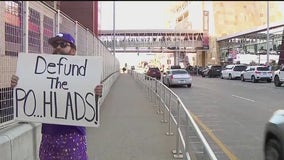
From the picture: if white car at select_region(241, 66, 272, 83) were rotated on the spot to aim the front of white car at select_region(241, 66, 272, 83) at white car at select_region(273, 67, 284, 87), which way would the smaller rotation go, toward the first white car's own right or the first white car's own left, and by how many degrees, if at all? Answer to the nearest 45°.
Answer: approximately 135° to the first white car's own left

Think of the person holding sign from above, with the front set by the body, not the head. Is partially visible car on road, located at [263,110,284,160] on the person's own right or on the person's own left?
on the person's own left

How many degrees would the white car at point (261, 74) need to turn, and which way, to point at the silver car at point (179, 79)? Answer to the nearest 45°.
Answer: approximately 90° to its left

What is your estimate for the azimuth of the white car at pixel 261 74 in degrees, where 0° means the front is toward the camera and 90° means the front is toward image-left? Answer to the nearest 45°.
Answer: approximately 135°

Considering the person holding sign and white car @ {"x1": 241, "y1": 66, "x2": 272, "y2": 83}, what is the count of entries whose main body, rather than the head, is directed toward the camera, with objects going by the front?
1

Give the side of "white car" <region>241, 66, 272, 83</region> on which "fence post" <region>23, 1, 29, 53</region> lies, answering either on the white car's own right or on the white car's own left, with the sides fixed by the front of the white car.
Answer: on the white car's own left

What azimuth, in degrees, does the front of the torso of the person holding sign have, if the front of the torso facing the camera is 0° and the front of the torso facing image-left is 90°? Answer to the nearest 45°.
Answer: approximately 0°

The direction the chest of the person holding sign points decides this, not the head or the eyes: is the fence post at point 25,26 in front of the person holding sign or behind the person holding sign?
behind
